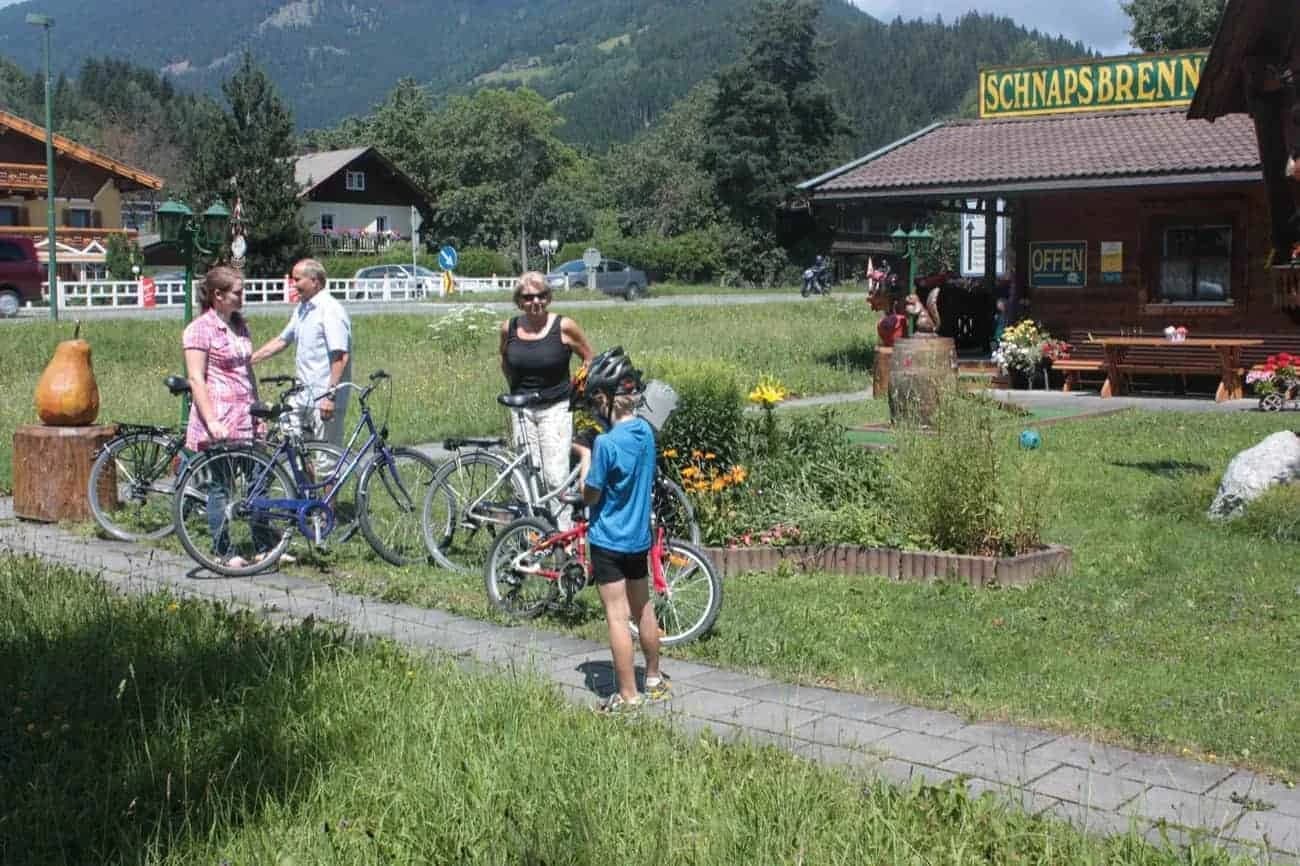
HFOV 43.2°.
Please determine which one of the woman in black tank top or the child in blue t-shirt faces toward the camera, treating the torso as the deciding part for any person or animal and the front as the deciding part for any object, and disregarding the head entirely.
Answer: the woman in black tank top

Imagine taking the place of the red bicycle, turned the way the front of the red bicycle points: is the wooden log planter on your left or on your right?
on your left

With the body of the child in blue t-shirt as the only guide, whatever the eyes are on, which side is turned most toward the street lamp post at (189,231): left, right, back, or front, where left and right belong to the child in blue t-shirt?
front

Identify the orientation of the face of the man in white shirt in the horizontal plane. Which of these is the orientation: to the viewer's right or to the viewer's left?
to the viewer's left

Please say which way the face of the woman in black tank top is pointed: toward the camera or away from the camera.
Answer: toward the camera

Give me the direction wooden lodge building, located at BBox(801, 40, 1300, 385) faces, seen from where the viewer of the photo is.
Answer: facing the viewer

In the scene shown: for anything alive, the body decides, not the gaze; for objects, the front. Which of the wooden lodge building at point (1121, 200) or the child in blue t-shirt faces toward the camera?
the wooden lodge building

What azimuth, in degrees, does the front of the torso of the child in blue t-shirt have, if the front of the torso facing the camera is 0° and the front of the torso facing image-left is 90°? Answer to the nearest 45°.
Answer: approximately 135°

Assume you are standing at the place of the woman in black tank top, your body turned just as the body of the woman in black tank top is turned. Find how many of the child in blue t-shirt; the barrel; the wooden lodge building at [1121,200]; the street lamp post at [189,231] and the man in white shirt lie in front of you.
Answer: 1

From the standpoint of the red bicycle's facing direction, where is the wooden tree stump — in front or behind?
behind

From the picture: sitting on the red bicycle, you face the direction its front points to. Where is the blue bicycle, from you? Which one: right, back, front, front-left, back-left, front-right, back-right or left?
back

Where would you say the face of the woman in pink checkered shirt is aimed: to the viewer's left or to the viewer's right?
to the viewer's right

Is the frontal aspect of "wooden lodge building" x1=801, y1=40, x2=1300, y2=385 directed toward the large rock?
yes

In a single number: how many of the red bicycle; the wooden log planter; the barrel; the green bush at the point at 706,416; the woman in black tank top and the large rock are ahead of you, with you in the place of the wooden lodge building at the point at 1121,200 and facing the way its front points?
6

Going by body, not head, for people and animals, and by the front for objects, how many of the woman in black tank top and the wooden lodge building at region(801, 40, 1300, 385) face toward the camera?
2

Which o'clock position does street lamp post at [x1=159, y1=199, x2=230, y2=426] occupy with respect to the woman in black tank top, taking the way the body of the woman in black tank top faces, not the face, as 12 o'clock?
The street lamp post is roughly at 5 o'clock from the woman in black tank top.

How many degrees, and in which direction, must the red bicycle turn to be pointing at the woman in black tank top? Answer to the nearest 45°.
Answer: approximately 135° to its left

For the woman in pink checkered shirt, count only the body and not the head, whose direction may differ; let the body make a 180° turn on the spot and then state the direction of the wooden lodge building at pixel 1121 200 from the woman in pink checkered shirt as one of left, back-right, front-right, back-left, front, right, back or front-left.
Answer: right

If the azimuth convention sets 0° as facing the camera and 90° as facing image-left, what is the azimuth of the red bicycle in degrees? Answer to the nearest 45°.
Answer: approximately 315°

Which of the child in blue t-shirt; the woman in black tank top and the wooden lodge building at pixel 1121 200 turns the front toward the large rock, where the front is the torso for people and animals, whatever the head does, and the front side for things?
the wooden lodge building

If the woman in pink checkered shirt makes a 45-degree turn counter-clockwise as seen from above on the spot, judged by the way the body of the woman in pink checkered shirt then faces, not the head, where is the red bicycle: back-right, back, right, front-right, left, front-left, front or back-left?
front-right
